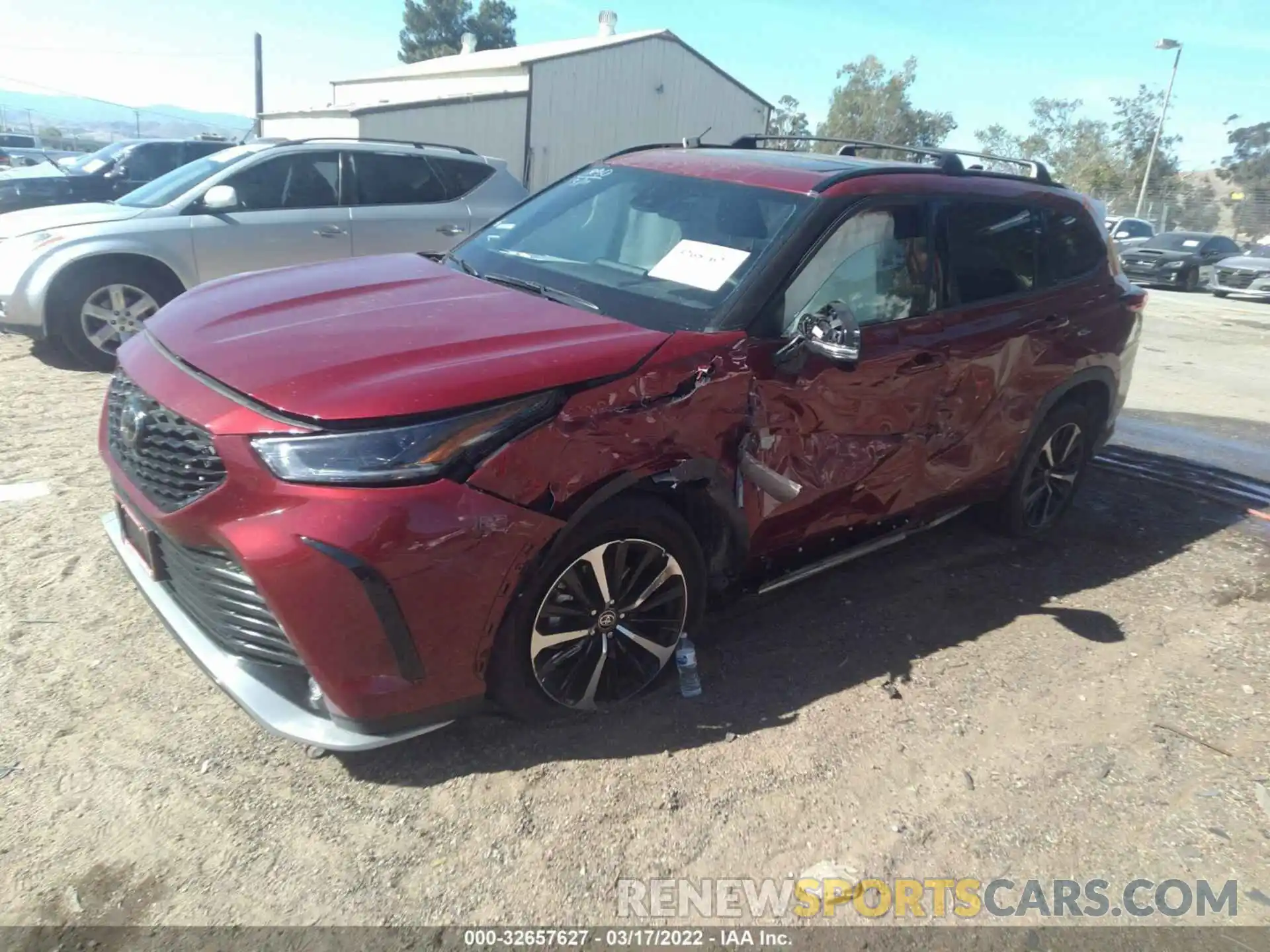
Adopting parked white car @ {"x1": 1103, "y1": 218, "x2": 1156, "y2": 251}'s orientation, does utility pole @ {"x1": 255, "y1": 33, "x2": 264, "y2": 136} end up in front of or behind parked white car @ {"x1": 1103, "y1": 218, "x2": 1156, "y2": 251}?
in front

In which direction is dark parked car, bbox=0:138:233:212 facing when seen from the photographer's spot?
facing to the left of the viewer

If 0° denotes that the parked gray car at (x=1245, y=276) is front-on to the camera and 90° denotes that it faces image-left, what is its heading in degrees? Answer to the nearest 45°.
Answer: approximately 45°

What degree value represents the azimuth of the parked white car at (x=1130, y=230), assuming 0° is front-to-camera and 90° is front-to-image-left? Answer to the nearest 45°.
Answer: approximately 45°

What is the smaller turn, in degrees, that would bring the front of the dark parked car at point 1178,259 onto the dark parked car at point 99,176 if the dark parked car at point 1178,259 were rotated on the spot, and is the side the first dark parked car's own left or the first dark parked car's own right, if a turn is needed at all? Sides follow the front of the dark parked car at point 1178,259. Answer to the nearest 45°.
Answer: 0° — it already faces it

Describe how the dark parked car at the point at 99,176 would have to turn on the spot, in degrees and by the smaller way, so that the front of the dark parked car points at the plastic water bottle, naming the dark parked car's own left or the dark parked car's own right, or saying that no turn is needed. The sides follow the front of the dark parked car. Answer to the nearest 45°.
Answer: approximately 90° to the dark parked car's own left

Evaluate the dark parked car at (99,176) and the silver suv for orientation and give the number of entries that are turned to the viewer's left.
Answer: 2

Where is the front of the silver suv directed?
to the viewer's left

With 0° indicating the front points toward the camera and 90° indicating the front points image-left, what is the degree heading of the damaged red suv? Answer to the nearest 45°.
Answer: approximately 45°

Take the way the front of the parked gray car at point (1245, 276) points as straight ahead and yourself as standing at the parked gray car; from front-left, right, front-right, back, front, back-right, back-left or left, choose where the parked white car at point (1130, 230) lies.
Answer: right

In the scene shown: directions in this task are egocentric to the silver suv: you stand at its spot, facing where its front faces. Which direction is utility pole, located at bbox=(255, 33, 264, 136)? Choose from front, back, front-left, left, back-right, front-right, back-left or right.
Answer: right

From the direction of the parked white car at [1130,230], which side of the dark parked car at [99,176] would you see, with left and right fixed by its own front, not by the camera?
back

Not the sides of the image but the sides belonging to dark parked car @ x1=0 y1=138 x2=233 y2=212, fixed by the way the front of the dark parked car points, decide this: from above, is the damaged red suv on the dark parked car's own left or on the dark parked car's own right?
on the dark parked car's own left
